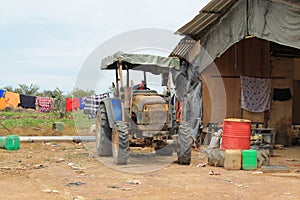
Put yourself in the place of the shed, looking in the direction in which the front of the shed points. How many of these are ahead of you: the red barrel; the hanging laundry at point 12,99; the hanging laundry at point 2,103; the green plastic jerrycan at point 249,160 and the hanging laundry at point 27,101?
2

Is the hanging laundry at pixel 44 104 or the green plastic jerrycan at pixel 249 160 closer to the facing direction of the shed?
the green plastic jerrycan

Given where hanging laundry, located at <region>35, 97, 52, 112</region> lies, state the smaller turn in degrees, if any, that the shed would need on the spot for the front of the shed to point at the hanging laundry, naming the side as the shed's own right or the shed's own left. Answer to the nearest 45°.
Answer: approximately 135° to the shed's own right

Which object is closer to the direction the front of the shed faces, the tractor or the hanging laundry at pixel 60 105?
the tractor

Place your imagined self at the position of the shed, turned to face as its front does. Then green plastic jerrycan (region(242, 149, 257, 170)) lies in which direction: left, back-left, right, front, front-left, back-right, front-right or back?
front

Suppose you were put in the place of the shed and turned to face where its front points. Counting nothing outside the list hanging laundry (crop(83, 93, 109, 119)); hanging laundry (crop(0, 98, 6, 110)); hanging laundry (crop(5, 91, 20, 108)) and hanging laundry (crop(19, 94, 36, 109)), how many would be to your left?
0

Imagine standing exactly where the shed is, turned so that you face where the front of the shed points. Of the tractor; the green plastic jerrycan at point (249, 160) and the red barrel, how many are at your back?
0

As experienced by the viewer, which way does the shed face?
facing the viewer

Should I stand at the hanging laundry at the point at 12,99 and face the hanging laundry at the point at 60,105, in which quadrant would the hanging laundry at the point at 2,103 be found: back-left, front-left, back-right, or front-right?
back-right

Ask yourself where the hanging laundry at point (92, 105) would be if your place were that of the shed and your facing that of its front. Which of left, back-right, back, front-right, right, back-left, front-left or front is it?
back-right

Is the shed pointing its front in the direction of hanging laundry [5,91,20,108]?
no

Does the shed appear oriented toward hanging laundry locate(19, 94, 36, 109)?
no

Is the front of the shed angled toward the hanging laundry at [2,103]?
no

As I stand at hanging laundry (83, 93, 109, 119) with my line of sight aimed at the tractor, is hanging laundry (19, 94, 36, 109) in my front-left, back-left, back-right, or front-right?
back-right

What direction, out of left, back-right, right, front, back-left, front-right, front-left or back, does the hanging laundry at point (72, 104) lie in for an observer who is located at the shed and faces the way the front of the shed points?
back-right

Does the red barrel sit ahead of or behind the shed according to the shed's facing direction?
ahead
